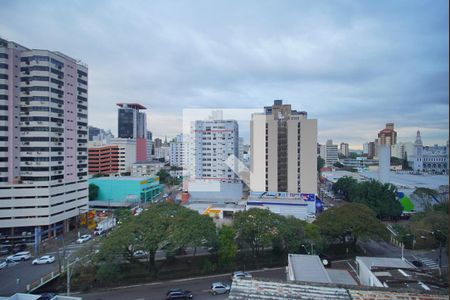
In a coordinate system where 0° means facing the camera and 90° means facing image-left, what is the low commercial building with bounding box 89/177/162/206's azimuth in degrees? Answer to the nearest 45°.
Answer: approximately 315°

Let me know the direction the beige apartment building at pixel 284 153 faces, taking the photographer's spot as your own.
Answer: facing the viewer

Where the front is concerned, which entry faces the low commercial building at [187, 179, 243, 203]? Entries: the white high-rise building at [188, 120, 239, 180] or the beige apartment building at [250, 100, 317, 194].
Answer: the white high-rise building

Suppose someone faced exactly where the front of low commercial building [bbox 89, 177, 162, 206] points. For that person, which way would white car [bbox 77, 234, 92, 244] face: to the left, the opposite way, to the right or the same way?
to the right

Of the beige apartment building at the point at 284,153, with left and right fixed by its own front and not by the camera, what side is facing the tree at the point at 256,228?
front

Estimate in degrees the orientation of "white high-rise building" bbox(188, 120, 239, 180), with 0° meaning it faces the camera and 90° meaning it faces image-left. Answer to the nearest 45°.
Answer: approximately 0°

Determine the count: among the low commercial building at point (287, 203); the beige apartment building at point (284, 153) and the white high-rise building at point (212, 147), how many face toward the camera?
3

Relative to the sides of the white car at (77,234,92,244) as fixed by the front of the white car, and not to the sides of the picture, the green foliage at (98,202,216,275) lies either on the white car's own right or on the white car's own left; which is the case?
on the white car's own left

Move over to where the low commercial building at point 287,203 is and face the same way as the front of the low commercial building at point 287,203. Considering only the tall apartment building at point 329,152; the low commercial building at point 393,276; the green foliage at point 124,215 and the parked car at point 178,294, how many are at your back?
1

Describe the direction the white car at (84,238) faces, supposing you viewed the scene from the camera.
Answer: facing the viewer and to the left of the viewer

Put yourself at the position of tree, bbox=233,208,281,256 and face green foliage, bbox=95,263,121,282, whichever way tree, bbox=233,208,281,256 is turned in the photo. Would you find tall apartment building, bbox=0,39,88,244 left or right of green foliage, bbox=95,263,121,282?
right

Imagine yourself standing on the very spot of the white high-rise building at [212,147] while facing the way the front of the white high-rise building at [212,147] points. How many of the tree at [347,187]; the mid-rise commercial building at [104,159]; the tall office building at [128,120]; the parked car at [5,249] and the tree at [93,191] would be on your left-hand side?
1

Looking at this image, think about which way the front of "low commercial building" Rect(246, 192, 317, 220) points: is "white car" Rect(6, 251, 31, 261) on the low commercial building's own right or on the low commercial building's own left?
on the low commercial building's own right

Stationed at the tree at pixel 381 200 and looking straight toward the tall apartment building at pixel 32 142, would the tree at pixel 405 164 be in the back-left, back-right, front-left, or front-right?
back-right

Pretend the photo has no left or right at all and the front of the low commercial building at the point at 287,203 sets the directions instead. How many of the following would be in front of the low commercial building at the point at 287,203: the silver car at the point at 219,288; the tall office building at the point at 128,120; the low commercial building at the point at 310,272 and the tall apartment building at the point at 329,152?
2
